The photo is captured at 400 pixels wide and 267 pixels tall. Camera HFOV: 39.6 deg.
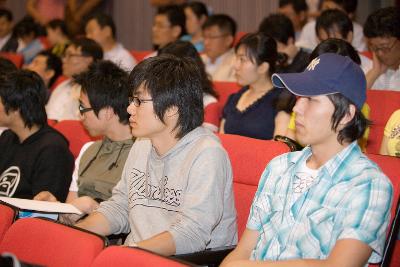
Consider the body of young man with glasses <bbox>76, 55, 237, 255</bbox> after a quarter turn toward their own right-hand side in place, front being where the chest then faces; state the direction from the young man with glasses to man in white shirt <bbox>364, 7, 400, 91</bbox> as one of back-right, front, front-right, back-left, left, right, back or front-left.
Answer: right

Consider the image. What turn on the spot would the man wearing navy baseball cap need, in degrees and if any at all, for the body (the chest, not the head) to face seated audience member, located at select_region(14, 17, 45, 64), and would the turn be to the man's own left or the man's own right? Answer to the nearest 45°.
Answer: approximately 90° to the man's own right

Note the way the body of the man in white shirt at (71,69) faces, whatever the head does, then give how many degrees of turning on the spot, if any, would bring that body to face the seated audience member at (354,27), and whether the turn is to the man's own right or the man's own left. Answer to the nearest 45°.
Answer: approximately 135° to the man's own left

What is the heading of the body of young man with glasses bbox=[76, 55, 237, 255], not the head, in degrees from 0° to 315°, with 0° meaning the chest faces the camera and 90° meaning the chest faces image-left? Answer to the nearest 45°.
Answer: approximately 45°

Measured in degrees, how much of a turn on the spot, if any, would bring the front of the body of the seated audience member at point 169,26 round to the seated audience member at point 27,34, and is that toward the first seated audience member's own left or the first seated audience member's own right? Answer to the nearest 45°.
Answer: approximately 90° to the first seated audience member's own right

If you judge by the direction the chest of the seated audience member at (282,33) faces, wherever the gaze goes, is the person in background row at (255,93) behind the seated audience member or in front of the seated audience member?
in front

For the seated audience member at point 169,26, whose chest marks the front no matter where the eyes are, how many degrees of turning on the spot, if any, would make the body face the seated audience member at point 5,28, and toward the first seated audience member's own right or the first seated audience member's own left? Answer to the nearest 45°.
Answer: approximately 90° to the first seated audience member's own right

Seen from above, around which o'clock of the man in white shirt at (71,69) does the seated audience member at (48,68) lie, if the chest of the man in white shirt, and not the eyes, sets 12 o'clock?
The seated audience member is roughly at 4 o'clock from the man in white shirt.

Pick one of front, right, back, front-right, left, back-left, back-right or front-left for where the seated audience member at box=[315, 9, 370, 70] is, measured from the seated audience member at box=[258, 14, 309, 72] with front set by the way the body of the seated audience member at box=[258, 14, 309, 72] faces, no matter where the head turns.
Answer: left

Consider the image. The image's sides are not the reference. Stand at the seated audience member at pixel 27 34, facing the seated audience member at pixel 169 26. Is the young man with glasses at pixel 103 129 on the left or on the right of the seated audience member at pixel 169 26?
right
